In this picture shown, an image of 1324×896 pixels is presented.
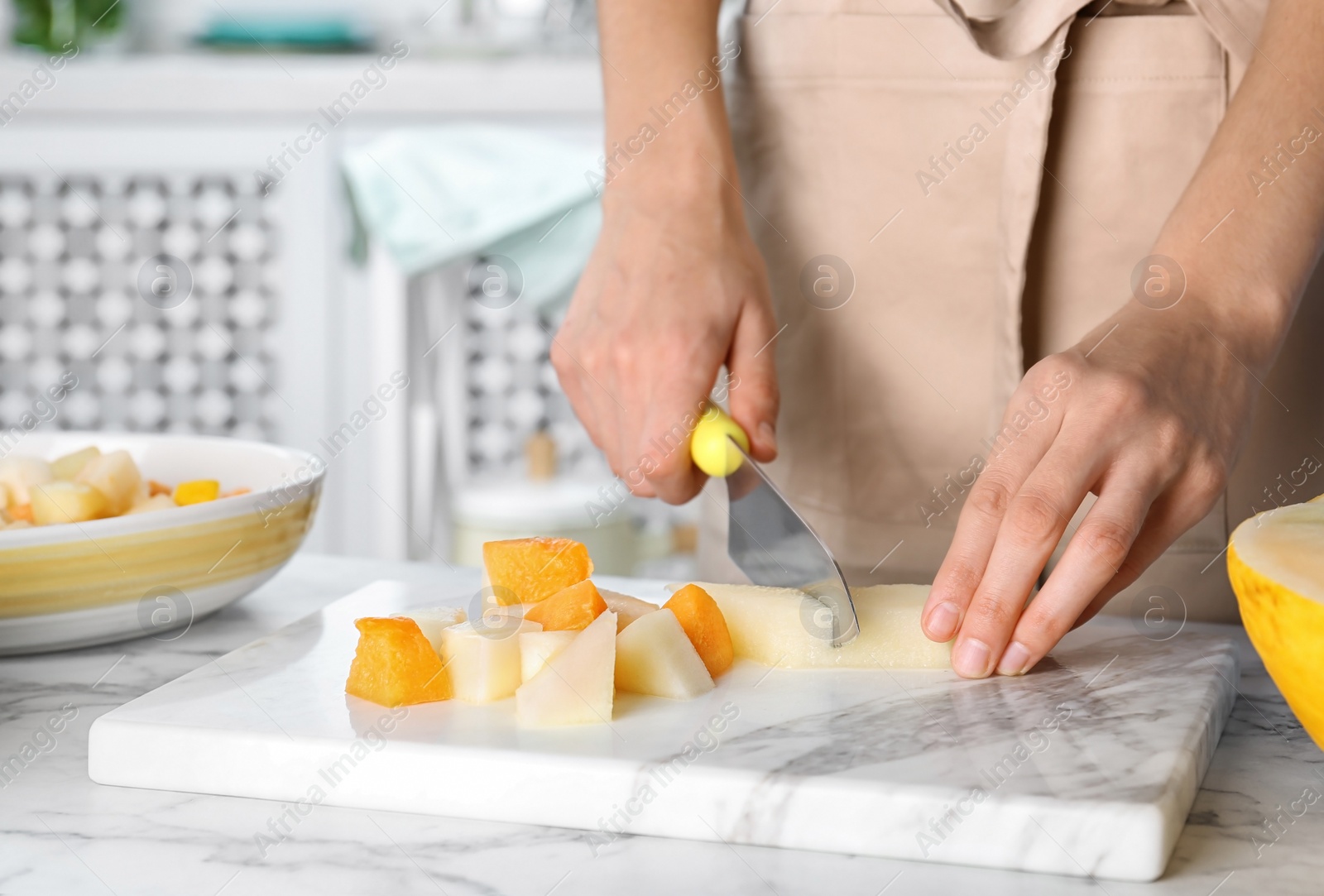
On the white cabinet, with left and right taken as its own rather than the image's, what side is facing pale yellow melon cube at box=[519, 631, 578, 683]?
front

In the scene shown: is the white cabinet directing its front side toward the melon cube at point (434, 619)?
yes

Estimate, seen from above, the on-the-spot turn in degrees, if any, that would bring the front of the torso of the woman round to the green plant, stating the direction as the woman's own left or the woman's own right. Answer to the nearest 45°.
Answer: approximately 135° to the woman's own right

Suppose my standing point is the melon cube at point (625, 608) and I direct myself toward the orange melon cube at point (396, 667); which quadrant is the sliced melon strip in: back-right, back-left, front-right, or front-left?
back-left

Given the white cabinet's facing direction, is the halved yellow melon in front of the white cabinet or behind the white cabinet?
in front

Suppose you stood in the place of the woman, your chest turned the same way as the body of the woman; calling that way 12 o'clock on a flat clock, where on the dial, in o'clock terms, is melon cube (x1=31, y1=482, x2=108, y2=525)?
The melon cube is roughly at 2 o'clock from the woman.

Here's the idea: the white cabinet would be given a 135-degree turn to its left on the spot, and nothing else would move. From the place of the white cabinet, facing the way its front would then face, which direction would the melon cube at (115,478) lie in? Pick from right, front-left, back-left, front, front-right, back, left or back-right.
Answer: back-right

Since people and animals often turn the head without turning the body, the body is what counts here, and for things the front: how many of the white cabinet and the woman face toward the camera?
2

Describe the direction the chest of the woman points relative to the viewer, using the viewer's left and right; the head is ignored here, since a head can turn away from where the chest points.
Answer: facing the viewer

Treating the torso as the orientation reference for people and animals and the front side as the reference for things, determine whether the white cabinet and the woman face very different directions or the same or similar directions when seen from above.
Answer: same or similar directions

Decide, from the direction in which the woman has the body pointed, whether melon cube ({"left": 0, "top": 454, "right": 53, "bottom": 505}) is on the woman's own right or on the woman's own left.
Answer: on the woman's own right

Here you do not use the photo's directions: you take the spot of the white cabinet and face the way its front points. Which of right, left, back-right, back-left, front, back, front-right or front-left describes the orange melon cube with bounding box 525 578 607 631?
front

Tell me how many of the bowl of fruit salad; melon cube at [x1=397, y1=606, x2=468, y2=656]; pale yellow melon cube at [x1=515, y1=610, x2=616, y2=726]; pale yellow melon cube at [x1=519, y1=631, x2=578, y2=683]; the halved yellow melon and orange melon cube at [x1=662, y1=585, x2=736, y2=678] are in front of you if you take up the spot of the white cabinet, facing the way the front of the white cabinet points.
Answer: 6

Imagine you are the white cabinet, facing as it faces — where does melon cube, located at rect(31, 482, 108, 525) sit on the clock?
The melon cube is roughly at 12 o'clock from the white cabinet.

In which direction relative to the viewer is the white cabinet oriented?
toward the camera
